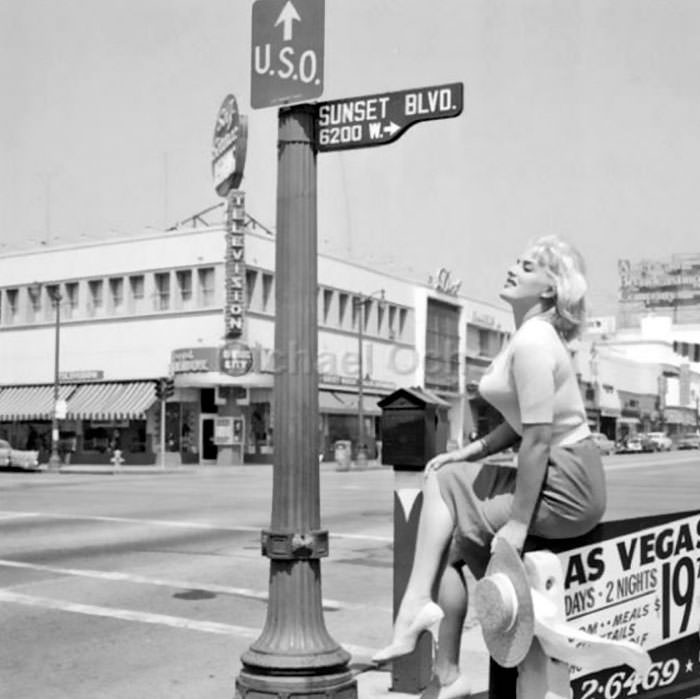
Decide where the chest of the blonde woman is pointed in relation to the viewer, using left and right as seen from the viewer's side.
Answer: facing to the left of the viewer

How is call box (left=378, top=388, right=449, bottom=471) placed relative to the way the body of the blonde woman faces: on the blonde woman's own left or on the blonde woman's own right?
on the blonde woman's own right

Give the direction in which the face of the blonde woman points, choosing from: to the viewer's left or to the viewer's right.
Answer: to the viewer's left

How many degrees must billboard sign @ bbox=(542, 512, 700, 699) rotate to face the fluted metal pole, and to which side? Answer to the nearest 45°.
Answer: approximately 45° to its right

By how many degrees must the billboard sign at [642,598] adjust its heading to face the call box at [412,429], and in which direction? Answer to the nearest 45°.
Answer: approximately 90° to its right
